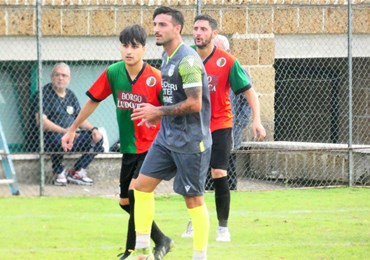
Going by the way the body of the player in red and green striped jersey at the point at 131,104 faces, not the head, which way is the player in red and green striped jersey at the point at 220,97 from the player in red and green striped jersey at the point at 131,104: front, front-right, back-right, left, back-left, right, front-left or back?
back-left

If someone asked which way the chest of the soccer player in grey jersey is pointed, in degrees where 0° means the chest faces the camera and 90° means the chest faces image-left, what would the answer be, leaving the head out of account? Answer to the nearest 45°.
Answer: approximately 45°

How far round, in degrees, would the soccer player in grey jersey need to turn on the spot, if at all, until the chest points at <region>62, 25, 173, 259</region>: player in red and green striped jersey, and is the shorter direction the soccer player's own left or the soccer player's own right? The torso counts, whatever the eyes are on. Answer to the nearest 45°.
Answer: approximately 90° to the soccer player's own right
